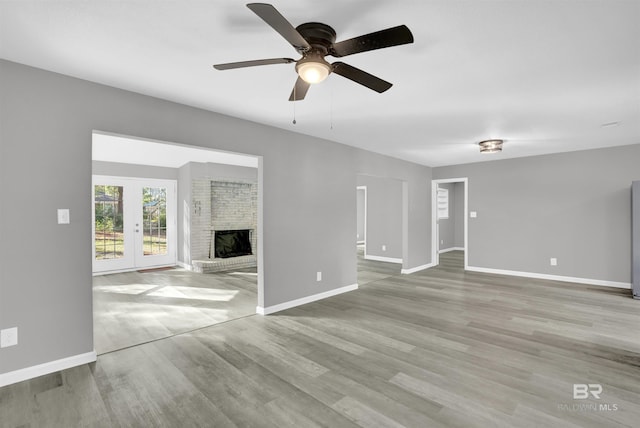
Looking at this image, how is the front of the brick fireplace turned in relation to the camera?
facing the viewer and to the right of the viewer

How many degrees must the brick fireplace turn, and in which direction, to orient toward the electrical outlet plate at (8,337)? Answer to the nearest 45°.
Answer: approximately 45° to its right

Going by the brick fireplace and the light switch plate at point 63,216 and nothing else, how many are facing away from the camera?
0

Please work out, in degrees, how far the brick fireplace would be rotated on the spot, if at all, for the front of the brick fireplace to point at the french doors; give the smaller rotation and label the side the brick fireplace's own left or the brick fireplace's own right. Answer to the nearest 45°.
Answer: approximately 135° to the brick fireplace's own right

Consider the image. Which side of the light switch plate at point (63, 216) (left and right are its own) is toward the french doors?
back

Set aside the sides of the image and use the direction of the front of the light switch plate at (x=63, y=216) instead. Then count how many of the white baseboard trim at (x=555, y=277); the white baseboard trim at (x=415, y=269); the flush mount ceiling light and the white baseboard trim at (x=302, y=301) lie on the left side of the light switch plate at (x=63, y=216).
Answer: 4

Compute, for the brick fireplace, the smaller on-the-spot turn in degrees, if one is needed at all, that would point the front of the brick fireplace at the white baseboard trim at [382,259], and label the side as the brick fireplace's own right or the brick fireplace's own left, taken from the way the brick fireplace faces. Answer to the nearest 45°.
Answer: approximately 45° to the brick fireplace's own left

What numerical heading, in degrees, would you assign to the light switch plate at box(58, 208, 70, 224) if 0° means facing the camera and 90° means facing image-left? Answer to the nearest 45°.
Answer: approximately 0°

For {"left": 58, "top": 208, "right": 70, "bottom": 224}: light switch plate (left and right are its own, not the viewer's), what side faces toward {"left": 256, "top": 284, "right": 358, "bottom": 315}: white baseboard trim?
left

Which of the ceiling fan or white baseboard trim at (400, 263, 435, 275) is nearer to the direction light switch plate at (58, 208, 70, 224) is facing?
the ceiling fan
